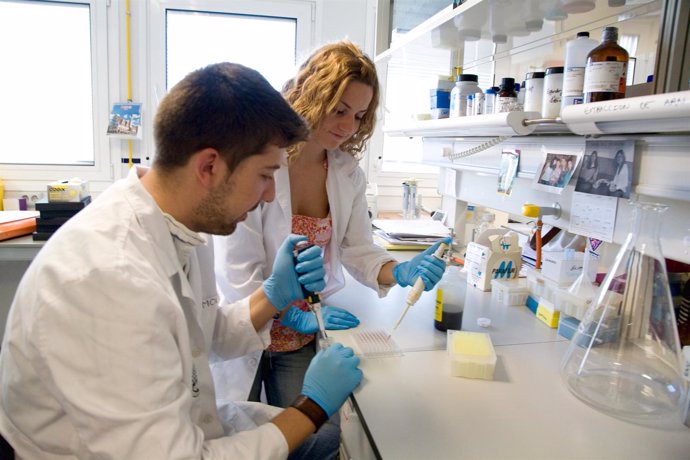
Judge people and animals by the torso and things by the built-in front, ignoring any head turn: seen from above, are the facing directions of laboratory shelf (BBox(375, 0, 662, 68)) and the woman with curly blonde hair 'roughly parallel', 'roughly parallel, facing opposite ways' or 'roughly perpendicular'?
roughly perpendicular

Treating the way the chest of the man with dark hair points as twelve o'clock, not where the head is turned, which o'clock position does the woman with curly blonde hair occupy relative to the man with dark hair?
The woman with curly blonde hair is roughly at 10 o'clock from the man with dark hair.

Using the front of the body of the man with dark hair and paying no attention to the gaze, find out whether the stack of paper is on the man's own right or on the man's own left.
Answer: on the man's own left

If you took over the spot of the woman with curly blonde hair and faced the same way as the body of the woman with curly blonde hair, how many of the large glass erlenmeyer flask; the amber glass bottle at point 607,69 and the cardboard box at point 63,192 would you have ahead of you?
2

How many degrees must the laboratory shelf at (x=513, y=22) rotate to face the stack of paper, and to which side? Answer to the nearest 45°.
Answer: approximately 90° to its right

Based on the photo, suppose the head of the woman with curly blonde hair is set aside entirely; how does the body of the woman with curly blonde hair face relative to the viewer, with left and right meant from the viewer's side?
facing the viewer and to the right of the viewer

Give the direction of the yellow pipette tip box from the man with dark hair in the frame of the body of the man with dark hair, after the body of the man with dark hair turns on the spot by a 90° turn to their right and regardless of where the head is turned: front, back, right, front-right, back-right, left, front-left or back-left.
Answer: left

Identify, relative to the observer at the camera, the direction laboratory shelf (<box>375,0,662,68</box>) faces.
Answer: facing the viewer and to the left of the viewer

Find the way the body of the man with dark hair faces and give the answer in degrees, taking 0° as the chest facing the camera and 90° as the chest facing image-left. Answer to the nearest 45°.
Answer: approximately 270°

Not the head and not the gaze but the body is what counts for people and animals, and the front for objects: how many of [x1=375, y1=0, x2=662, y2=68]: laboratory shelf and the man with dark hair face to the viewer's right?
1

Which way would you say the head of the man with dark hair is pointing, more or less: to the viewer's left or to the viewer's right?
to the viewer's right

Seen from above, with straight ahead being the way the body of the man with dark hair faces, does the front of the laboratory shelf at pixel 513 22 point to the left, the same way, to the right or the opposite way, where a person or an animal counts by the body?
the opposite way
